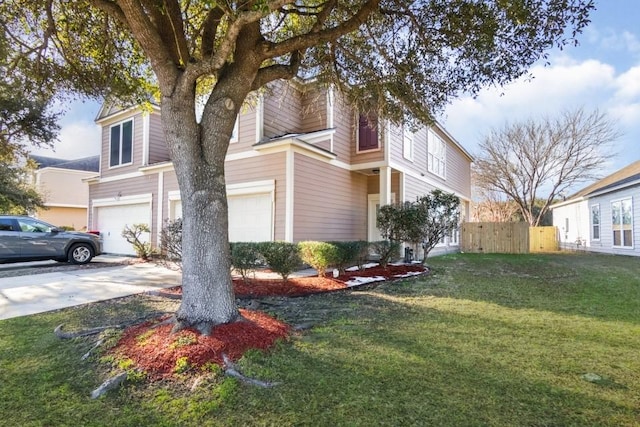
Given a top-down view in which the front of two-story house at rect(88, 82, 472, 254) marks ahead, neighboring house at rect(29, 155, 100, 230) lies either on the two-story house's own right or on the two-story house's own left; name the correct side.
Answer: on the two-story house's own right

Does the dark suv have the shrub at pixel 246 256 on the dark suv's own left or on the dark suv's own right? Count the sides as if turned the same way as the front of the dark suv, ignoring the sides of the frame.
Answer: on the dark suv's own right

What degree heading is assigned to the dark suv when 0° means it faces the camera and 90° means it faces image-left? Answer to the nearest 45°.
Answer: approximately 270°

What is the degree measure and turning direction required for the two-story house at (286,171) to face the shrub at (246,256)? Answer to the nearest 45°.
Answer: approximately 45° to its left

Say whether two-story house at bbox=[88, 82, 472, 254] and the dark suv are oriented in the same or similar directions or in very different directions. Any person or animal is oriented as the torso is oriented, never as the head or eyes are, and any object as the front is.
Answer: very different directions
